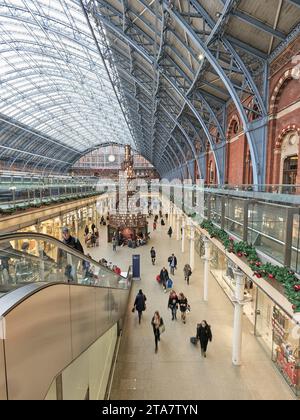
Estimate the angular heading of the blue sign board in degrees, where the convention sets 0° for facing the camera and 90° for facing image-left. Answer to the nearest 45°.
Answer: approximately 0°

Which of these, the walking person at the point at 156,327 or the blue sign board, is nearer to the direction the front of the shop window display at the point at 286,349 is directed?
the walking person

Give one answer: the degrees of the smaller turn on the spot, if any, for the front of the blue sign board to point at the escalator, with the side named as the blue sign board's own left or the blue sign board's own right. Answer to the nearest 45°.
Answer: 0° — it already faces it

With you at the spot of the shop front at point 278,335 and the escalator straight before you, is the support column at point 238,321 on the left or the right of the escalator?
right

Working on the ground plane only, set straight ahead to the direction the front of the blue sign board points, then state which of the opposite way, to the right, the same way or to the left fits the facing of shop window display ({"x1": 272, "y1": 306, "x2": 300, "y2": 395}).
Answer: to the right

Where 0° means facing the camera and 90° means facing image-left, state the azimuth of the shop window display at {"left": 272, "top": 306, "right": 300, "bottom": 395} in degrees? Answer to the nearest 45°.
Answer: approximately 45°
